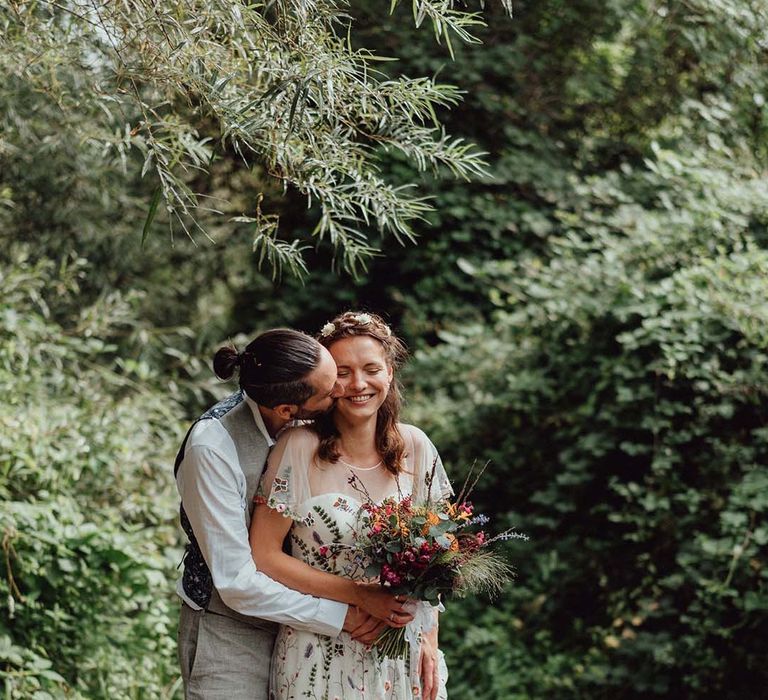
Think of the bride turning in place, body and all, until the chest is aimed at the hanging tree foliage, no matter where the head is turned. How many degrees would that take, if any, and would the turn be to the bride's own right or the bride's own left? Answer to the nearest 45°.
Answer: approximately 135° to the bride's own right

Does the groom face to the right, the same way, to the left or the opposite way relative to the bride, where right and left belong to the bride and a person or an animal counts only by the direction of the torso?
to the left

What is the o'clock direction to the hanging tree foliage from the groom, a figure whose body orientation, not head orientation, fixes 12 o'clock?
The hanging tree foliage is roughly at 8 o'clock from the groom.

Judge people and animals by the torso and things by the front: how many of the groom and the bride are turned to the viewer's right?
1

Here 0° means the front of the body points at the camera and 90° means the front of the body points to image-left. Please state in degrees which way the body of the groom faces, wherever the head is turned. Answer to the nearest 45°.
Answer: approximately 270°

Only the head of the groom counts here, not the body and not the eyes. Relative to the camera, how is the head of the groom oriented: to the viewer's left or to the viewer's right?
to the viewer's right
